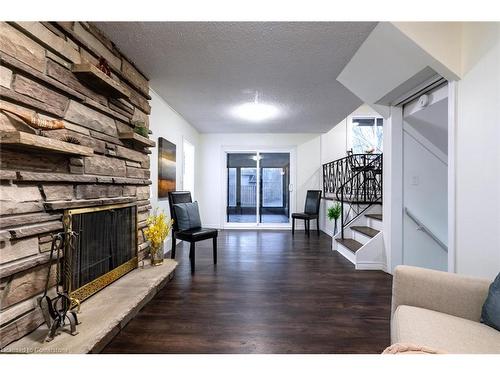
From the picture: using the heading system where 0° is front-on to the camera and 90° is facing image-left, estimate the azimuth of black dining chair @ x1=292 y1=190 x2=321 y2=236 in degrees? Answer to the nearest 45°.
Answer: approximately 45°

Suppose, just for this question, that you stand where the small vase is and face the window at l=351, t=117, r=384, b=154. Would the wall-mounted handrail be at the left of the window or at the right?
right

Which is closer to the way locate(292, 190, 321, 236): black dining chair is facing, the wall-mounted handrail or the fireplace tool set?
the fireplace tool set

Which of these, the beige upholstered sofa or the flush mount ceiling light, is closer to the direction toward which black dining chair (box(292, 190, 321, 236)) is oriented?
the flush mount ceiling light

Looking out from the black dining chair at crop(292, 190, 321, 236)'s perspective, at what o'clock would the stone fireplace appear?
The stone fireplace is roughly at 11 o'clock from the black dining chair.

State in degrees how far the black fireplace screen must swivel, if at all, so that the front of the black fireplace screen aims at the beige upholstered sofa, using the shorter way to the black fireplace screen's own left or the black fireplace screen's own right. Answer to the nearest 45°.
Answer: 0° — it already faces it

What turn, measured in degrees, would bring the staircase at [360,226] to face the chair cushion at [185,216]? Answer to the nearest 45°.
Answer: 0° — it already faces it

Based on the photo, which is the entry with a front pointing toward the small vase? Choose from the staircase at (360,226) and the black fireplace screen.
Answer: the staircase
